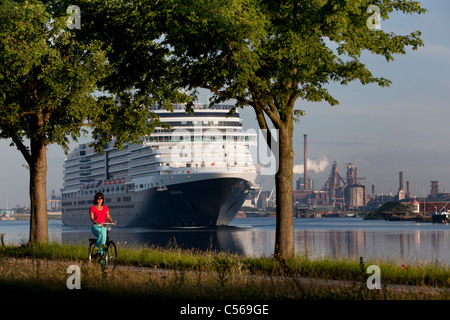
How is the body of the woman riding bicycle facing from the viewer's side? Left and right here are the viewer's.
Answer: facing the viewer and to the right of the viewer

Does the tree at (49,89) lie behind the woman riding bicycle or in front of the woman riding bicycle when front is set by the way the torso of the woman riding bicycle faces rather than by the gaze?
behind
